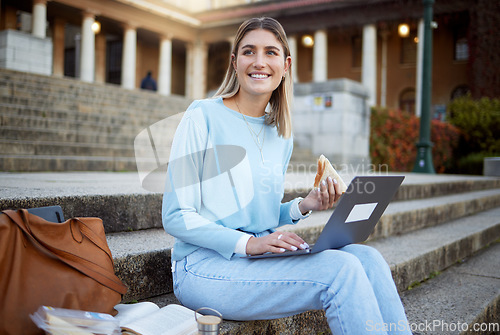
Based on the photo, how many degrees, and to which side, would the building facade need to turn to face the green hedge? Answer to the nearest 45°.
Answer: approximately 45° to its left

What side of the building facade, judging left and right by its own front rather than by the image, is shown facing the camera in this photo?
front

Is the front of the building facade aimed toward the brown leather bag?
yes

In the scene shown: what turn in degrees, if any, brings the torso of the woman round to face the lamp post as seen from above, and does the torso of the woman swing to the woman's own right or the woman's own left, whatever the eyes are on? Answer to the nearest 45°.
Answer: approximately 135° to the woman's own left

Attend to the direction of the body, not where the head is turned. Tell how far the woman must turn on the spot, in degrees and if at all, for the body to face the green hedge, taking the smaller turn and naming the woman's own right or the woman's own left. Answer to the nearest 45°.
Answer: approximately 90° to the woman's own left

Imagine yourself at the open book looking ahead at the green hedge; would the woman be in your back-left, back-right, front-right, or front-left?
front-right

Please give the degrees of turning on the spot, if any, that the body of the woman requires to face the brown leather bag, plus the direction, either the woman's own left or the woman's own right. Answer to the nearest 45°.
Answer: approximately 90° to the woman's own right

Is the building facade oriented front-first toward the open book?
yes

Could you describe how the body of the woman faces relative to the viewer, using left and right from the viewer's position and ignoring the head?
facing the viewer and to the right of the viewer

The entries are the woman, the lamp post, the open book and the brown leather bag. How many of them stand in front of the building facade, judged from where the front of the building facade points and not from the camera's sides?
4

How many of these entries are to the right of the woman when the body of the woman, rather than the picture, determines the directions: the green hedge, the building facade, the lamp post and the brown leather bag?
1

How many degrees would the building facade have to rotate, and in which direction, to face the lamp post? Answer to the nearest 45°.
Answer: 0° — it already faces it

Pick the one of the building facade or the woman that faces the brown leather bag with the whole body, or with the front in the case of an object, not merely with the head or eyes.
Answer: the building facade

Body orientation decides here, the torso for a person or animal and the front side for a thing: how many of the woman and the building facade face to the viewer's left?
0

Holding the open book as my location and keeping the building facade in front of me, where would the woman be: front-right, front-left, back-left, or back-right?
front-right
